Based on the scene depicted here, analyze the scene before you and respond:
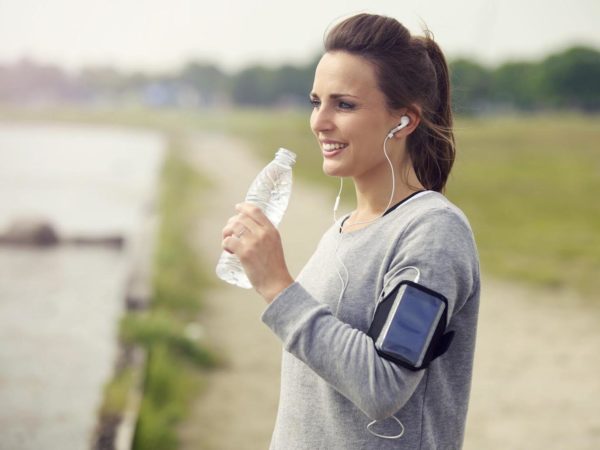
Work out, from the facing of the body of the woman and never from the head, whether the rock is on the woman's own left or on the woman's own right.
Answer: on the woman's own right

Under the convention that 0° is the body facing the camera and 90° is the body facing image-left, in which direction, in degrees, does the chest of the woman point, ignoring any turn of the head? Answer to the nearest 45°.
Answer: approximately 45°
